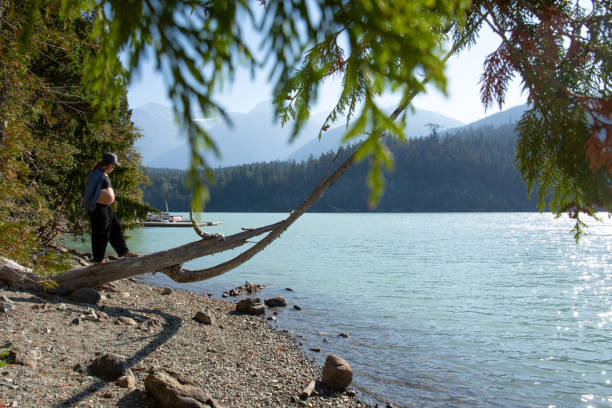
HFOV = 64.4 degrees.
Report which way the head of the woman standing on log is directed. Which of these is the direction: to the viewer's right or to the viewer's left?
to the viewer's right

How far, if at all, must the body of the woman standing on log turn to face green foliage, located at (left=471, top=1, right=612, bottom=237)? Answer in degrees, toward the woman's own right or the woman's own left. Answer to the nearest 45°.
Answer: approximately 45° to the woman's own right

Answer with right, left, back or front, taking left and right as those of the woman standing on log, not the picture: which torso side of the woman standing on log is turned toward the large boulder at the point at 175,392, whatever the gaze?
right

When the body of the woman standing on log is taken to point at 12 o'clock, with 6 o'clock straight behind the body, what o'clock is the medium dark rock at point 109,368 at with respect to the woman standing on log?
The medium dark rock is roughly at 3 o'clock from the woman standing on log.

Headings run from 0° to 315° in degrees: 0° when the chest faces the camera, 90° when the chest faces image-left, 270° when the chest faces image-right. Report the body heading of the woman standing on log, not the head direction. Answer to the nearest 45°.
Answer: approximately 270°
